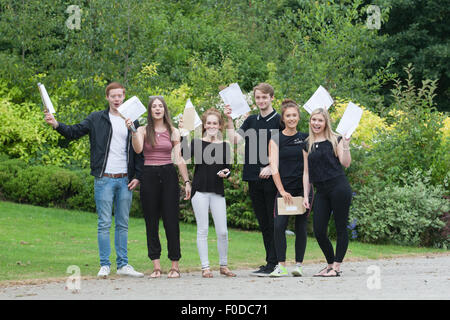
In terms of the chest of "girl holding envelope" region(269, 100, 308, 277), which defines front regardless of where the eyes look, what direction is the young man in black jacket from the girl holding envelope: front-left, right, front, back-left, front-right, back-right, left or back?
right

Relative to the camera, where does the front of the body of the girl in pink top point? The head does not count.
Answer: toward the camera

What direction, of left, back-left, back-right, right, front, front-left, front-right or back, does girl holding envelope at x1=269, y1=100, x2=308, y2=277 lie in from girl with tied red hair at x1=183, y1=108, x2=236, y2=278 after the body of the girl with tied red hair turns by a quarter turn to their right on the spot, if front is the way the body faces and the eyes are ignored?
back

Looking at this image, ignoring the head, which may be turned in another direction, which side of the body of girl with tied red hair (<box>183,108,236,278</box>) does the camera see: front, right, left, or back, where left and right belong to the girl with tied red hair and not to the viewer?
front

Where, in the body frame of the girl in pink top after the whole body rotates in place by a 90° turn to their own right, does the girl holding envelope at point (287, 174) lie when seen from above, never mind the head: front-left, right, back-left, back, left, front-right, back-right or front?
back

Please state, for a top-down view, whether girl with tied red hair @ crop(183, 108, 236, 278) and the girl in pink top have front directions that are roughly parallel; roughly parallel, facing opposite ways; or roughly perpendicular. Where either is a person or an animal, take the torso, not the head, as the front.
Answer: roughly parallel

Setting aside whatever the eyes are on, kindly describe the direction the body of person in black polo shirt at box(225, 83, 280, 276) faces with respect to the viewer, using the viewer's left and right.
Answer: facing the viewer
